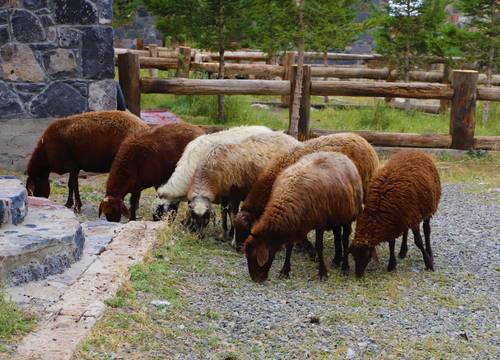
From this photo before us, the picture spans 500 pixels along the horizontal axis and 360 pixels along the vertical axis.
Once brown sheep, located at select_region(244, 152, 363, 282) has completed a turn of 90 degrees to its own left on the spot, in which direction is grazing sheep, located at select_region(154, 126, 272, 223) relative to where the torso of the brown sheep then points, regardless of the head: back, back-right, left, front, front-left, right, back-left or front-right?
back

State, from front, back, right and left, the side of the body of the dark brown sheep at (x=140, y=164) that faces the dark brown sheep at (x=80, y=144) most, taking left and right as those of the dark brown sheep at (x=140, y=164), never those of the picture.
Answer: right

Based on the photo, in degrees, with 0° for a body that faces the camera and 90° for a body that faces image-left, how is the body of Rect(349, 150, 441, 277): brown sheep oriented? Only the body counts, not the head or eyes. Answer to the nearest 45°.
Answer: approximately 45°

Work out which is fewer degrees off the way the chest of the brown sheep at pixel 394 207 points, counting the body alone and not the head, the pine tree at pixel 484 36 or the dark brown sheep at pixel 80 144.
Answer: the dark brown sheep

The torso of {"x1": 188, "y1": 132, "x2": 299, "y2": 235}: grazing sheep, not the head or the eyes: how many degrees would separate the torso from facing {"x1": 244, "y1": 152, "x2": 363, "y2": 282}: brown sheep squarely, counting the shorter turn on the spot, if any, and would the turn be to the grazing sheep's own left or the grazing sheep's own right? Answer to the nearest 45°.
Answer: approximately 90° to the grazing sheep's own left

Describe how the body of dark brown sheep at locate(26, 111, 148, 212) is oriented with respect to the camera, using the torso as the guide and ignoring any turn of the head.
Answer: to the viewer's left

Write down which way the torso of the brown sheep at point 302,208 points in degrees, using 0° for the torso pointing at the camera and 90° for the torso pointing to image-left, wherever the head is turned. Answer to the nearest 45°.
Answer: approximately 45°

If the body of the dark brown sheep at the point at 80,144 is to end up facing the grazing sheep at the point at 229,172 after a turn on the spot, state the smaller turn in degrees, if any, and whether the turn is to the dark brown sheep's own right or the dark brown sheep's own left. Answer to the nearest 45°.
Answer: approximately 135° to the dark brown sheep's own left

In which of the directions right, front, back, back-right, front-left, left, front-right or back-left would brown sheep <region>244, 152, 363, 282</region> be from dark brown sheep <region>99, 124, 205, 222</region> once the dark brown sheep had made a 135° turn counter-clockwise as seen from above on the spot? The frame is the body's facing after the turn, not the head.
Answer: front-right

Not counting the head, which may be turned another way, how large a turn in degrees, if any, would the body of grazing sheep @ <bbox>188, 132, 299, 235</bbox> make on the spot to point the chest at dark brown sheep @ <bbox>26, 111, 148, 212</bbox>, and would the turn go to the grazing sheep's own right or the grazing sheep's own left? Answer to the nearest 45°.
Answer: approximately 90° to the grazing sheep's own right

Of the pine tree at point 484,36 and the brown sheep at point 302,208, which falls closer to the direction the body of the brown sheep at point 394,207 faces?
the brown sheep

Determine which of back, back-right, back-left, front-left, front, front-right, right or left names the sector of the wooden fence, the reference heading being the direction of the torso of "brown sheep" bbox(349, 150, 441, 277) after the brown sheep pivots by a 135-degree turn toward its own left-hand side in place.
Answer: left
